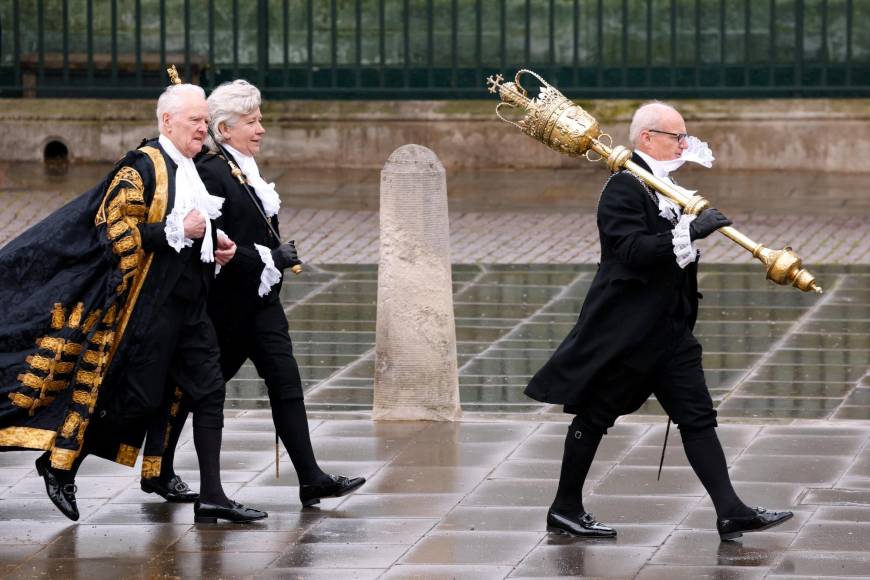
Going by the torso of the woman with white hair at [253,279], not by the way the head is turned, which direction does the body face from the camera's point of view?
to the viewer's right

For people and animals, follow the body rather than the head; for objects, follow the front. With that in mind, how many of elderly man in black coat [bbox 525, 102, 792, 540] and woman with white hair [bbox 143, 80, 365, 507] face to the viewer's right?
2

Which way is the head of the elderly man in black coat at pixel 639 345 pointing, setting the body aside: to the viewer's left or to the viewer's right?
to the viewer's right

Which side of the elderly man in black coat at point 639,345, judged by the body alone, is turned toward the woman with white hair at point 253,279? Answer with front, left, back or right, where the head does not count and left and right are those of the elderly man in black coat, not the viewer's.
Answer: back

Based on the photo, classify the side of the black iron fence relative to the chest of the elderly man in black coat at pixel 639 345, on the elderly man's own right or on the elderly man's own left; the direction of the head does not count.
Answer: on the elderly man's own left

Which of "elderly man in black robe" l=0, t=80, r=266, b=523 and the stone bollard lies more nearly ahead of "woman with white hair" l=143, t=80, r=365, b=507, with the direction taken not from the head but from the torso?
the stone bollard

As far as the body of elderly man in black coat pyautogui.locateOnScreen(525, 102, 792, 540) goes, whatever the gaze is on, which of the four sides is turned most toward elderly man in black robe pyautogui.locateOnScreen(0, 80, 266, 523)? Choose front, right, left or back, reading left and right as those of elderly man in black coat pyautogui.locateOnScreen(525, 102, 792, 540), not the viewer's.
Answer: back

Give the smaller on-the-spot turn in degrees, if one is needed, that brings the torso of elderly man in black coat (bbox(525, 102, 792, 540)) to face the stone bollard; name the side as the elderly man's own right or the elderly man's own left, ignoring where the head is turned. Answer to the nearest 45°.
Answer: approximately 135° to the elderly man's own left

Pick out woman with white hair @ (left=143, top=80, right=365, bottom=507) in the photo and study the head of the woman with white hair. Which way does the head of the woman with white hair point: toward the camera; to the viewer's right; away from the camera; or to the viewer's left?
to the viewer's right

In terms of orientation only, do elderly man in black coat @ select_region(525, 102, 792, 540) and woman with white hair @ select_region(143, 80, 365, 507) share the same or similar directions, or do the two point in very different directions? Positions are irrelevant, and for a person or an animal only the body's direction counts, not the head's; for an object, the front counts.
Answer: same or similar directions

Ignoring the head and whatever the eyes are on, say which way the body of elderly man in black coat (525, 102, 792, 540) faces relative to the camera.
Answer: to the viewer's right
